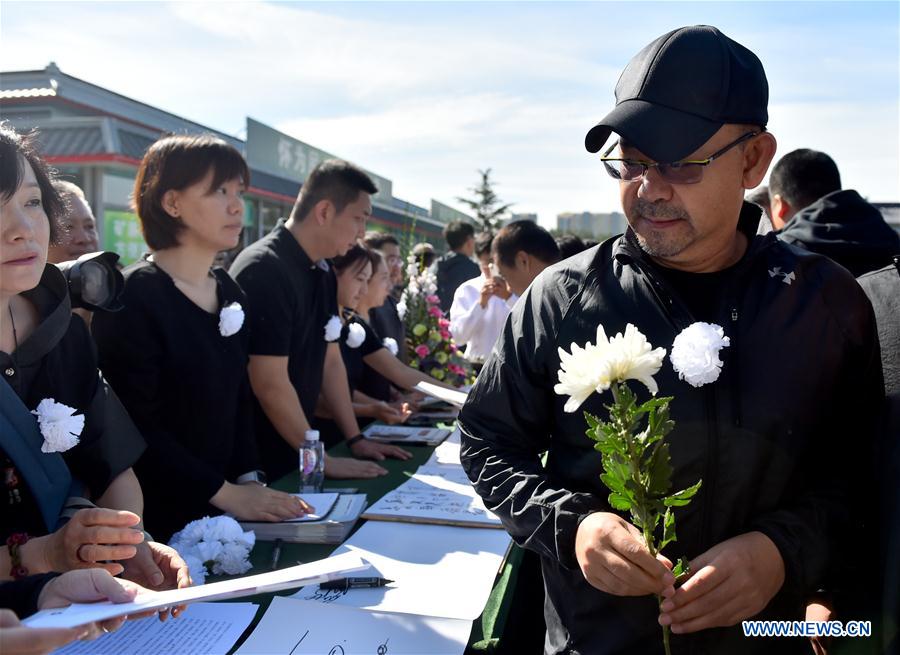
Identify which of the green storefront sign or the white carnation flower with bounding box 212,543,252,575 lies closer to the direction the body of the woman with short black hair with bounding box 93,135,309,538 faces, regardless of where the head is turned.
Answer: the white carnation flower

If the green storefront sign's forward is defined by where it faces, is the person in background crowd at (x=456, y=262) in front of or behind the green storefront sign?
in front

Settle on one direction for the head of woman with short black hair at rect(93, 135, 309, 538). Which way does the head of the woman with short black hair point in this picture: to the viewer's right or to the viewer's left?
to the viewer's right

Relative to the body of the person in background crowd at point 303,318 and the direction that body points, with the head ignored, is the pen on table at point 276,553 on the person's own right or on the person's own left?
on the person's own right

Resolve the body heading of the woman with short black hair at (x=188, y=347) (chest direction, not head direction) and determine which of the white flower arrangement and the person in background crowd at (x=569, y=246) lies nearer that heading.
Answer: the white flower arrangement

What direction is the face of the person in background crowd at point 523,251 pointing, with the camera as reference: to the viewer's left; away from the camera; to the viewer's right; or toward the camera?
to the viewer's left
